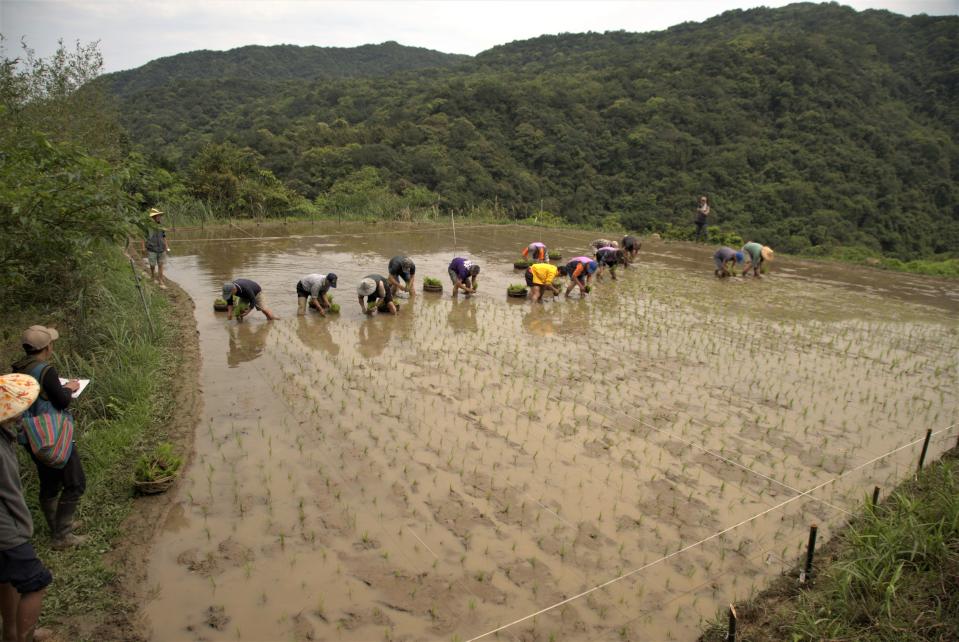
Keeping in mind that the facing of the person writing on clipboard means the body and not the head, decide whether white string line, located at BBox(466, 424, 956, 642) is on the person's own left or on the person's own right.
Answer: on the person's own right

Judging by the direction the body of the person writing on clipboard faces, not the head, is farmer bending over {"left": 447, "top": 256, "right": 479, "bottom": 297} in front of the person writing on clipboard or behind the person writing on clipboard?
in front

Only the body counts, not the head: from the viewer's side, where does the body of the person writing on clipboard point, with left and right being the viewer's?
facing away from the viewer and to the right of the viewer

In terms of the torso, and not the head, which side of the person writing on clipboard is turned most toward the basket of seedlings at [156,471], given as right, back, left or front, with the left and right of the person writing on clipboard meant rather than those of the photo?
front

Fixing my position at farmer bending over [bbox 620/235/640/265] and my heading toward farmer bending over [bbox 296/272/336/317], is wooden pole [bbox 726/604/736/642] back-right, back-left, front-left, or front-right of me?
front-left

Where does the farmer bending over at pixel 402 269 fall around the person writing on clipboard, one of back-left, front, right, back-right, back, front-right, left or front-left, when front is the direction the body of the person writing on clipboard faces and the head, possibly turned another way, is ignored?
front

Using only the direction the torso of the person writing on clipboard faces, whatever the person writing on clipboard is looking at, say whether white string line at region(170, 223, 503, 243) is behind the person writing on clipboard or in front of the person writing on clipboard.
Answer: in front
